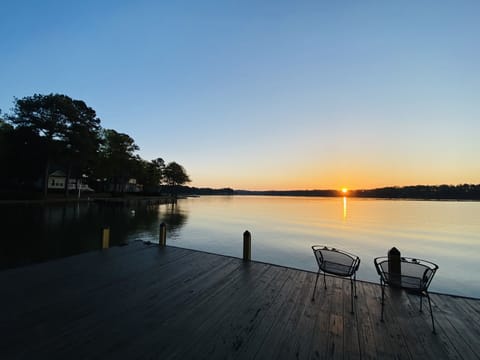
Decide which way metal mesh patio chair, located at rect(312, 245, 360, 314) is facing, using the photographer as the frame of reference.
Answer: facing away from the viewer and to the right of the viewer

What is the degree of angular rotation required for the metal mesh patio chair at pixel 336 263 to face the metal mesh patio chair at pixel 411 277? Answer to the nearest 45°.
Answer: approximately 45° to its right

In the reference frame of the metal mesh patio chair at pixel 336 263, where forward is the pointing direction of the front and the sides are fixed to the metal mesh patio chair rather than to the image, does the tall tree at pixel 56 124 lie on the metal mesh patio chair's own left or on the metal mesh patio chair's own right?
on the metal mesh patio chair's own left
